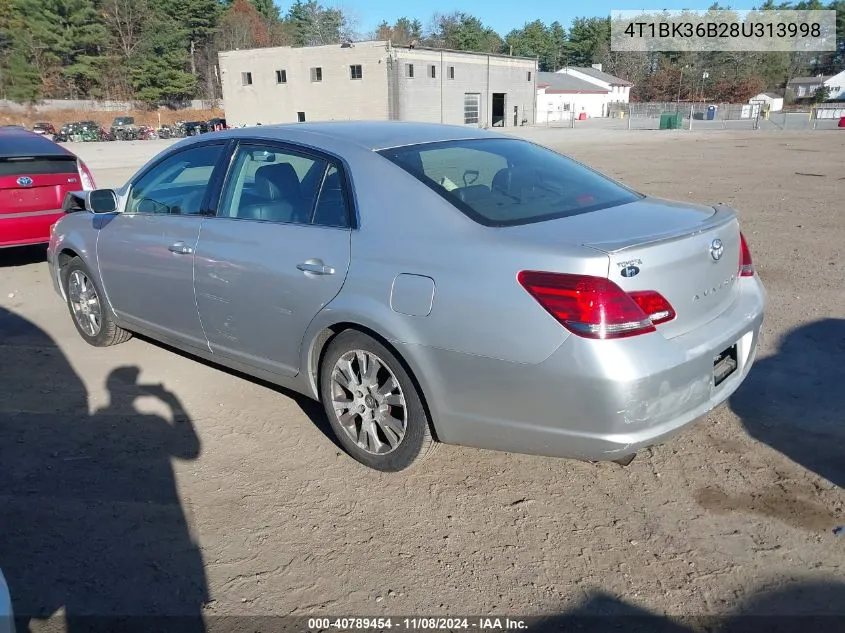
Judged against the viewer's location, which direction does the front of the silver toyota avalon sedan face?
facing away from the viewer and to the left of the viewer

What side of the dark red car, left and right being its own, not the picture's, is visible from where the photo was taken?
back

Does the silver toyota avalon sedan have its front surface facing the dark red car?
yes
